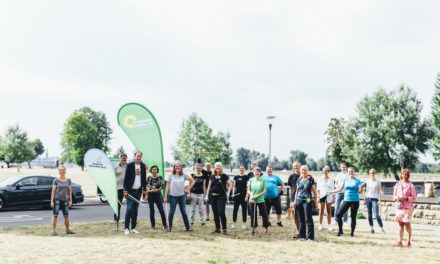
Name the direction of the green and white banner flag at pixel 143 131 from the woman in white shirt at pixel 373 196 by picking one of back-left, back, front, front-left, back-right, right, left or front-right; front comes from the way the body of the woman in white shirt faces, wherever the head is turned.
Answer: right

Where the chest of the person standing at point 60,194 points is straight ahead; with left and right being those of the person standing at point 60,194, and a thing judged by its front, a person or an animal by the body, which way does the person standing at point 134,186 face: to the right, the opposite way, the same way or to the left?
the same way

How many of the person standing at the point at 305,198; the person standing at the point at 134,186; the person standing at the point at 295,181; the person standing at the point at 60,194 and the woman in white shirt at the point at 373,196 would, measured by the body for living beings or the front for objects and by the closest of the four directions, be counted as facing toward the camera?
5

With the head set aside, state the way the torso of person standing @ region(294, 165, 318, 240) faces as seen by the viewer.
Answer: toward the camera

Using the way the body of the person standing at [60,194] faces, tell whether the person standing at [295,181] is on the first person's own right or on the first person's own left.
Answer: on the first person's own left

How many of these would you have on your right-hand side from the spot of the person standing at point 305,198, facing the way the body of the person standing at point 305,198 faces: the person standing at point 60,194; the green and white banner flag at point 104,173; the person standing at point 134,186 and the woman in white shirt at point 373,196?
3

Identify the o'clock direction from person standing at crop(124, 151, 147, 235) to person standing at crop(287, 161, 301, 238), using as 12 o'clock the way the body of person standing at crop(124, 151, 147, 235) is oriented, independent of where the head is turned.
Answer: person standing at crop(287, 161, 301, 238) is roughly at 9 o'clock from person standing at crop(124, 151, 147, 235).

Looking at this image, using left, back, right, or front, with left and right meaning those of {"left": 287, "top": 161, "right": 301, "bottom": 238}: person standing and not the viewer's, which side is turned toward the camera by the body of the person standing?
front

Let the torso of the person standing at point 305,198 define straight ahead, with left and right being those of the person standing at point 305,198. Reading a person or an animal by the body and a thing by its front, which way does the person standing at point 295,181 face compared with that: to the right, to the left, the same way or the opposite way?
the same way

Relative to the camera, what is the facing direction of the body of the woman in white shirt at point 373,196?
toward the camera
